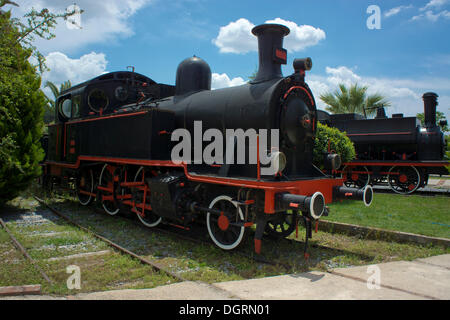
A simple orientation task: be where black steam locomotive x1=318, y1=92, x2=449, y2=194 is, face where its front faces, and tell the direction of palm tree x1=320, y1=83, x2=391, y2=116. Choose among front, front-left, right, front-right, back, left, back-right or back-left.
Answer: left

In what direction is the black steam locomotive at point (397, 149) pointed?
to the viewer's right

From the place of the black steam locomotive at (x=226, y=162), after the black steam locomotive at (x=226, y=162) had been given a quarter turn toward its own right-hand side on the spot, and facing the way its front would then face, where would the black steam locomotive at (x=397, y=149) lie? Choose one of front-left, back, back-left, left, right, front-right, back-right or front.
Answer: back

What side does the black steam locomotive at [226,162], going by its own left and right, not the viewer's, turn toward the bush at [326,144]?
left

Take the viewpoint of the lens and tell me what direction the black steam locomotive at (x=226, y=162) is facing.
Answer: facing the viewer and to the right of the viewer

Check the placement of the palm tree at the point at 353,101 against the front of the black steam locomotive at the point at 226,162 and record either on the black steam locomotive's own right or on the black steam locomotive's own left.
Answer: on the black steam locomotive's own left
